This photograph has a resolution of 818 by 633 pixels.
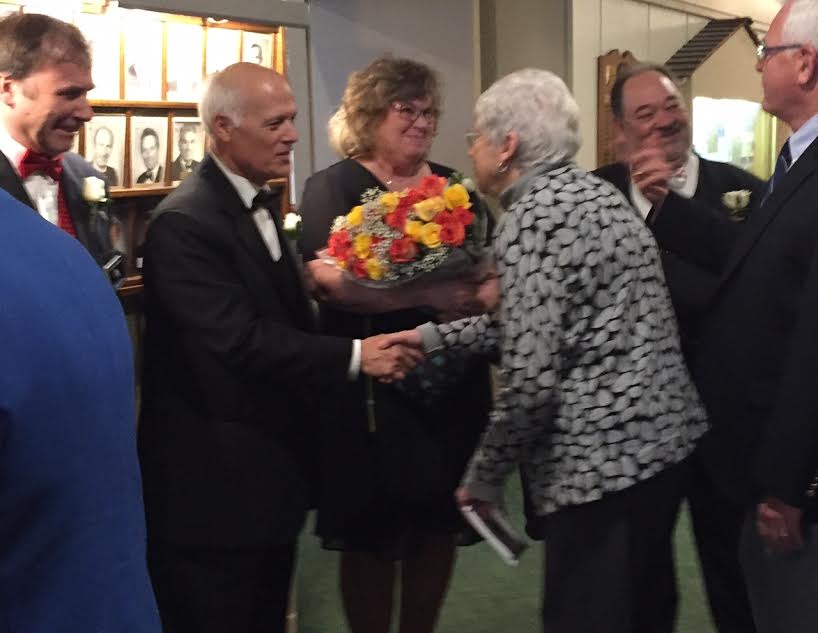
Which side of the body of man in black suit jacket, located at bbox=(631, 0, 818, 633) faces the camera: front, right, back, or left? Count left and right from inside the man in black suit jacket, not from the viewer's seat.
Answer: left

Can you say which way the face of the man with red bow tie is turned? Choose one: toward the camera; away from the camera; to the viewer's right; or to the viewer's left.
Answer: to the viewer's right

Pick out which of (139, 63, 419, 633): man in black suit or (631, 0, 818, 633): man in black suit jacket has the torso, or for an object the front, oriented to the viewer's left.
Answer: (631, 0, 818, 633): man in black suit jacket

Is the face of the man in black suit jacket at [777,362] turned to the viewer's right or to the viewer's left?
to the viewer's left

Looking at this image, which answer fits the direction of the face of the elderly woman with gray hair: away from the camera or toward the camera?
away from the camera

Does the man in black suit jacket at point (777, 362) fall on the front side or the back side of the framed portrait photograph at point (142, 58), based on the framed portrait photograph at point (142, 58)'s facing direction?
on the front side

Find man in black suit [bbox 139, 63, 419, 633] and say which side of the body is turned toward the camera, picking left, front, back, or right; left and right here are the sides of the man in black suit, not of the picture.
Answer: right

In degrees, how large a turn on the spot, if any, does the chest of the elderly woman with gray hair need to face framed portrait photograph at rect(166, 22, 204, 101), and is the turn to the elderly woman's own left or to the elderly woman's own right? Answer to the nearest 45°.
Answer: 0° — they already face it

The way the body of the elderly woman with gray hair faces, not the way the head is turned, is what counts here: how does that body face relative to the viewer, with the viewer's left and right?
facing away from the viewer and to the left of the viewer

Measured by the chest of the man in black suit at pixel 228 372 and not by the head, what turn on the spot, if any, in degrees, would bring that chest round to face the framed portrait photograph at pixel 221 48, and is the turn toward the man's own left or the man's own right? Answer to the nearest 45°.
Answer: approximately 90° to the man's own left
